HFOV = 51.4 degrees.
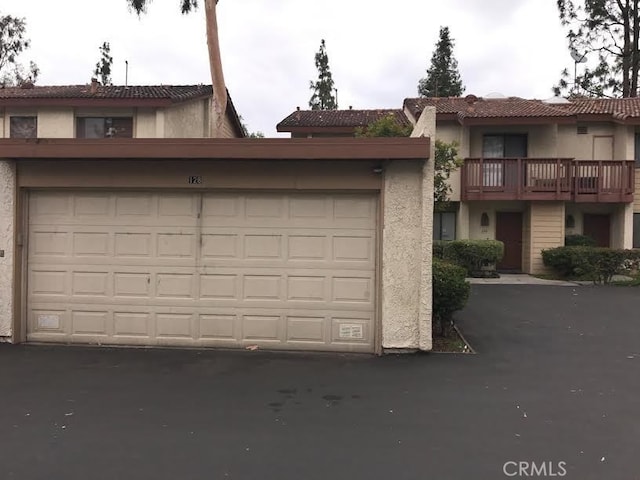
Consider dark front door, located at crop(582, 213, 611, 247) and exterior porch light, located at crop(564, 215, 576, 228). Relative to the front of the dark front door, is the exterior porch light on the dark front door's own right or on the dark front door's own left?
on the dark front door's own right

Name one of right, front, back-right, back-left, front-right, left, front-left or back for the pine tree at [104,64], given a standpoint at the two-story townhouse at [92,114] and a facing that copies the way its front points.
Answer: back

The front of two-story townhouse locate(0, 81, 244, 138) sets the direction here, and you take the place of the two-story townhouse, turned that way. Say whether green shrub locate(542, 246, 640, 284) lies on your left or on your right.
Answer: on your left

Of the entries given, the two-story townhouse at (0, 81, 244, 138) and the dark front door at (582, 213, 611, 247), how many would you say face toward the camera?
2

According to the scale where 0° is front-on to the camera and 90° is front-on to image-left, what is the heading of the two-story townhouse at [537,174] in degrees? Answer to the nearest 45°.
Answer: approximately 0°

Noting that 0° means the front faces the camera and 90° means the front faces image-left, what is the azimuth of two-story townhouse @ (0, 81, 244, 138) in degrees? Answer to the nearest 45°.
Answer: approximately 0°

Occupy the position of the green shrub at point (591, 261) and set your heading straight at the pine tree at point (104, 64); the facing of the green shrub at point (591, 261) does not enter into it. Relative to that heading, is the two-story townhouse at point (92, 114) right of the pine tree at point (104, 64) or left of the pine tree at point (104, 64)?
left

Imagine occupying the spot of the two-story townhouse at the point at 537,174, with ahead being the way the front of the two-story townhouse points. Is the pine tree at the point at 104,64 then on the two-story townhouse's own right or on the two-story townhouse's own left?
on the two-story townhouse's own right

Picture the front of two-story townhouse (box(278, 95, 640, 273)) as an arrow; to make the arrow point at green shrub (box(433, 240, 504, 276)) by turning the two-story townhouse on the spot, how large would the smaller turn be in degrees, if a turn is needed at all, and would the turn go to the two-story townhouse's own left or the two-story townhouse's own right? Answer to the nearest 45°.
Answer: approximately 45° to the two-story townhouse's own right

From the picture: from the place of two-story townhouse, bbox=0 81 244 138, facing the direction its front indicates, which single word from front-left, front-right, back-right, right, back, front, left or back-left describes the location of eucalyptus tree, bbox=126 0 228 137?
front-left

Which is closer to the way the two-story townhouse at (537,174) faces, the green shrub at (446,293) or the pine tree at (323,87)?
the green shrub

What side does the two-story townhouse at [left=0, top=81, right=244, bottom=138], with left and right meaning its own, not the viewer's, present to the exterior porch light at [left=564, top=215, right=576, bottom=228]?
left

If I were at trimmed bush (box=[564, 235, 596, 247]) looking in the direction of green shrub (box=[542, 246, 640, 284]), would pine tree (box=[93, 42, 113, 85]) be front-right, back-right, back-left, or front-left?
back-right
